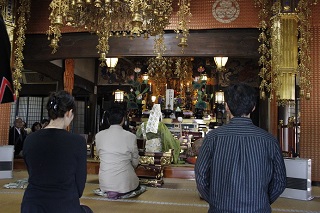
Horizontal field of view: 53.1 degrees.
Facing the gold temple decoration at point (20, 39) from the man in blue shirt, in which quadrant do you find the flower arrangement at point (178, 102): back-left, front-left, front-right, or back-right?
front-right

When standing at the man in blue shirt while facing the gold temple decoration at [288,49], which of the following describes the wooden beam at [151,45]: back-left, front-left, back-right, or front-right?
front-left

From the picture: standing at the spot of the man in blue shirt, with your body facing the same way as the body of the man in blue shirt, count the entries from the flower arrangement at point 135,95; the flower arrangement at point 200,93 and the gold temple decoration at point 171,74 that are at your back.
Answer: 0

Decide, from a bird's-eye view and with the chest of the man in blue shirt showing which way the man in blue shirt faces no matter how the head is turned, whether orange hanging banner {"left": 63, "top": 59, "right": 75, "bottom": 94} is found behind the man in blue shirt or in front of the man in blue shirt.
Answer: in front

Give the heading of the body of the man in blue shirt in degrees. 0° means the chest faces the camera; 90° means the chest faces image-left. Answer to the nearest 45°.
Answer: approximately 180°

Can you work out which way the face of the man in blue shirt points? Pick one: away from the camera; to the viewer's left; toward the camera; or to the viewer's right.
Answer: away from the camera

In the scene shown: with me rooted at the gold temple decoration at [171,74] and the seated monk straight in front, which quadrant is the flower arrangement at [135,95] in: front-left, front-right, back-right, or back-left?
front-right

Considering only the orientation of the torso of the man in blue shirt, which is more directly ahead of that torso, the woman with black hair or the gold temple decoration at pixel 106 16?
the gold temple decoration

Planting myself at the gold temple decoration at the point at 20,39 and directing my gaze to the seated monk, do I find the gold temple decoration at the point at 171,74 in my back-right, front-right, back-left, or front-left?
front-left

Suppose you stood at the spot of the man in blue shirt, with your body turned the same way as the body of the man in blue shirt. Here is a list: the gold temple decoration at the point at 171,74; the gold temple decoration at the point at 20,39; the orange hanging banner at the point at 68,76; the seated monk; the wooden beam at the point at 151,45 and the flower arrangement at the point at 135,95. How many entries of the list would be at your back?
0

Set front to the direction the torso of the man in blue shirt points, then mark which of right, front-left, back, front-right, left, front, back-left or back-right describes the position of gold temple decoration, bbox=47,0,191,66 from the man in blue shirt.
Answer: front-left

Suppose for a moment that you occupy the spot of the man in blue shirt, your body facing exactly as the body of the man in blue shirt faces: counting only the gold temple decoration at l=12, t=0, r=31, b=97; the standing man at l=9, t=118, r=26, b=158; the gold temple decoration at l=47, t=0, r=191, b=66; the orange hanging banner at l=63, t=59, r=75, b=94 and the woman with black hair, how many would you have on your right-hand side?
0

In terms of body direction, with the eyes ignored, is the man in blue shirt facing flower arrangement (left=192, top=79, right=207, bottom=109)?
yes

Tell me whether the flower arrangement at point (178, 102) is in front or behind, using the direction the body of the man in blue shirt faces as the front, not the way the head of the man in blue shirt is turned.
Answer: in front

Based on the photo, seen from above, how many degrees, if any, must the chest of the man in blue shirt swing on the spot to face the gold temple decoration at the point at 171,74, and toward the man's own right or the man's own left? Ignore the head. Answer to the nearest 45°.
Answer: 0° — they already face it

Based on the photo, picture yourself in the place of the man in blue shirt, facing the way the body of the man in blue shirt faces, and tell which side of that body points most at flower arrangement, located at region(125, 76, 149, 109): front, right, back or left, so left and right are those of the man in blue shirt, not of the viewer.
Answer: front

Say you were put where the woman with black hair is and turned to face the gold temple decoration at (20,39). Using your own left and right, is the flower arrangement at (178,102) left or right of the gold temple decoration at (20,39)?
right

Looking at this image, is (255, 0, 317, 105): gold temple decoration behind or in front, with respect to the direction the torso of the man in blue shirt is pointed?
in front

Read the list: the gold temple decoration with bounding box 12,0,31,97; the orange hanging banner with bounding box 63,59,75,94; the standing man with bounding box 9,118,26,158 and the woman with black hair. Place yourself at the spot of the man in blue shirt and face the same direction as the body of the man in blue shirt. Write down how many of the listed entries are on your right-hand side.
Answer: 0

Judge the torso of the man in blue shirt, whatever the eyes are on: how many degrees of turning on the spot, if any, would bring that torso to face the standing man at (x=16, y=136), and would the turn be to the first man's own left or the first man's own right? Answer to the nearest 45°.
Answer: approximately 45° to the first man's own left
